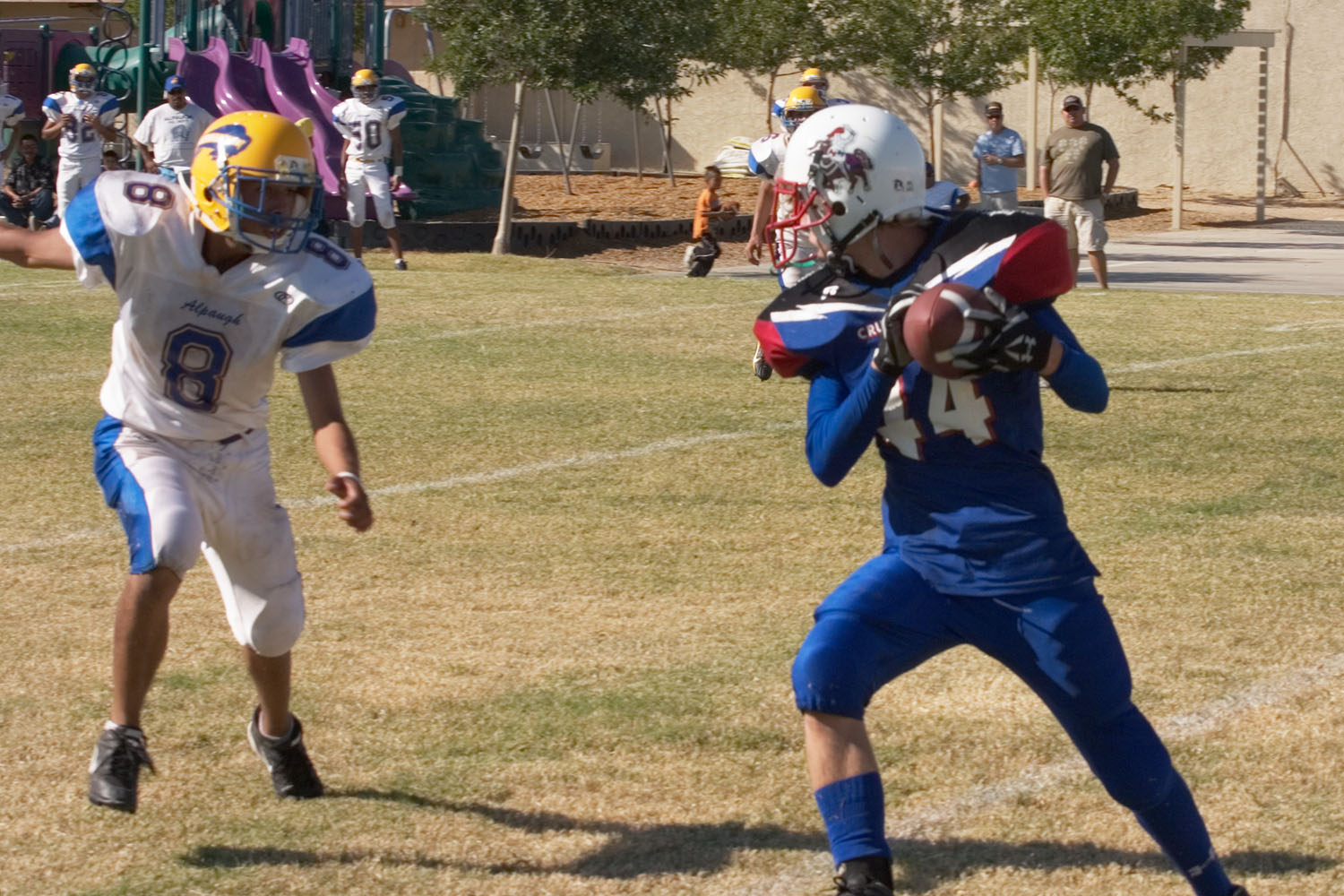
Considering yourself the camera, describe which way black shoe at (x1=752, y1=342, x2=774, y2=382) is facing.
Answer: facing the viewer

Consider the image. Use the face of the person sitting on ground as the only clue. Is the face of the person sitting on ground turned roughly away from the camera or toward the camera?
toward the camera

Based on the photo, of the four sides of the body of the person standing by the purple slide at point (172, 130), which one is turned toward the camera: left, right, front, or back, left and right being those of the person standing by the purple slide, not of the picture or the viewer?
front

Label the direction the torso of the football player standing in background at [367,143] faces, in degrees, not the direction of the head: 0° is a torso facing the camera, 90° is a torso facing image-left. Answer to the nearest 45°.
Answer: approximately 0°

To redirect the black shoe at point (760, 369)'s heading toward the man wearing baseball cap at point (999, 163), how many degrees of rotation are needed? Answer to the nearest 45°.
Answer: approximately 180°

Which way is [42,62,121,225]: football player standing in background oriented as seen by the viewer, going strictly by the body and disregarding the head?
toward the camera

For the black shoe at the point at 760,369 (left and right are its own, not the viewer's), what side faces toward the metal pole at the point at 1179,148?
back

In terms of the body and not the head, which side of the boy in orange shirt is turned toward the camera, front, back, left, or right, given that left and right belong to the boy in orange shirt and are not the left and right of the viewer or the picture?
right

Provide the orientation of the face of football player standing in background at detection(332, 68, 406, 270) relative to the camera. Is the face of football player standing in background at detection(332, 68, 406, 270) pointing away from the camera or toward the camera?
toward the camera

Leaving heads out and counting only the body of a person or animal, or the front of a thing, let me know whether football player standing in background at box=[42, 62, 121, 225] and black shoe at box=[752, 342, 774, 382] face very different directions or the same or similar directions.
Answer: same or similar directions

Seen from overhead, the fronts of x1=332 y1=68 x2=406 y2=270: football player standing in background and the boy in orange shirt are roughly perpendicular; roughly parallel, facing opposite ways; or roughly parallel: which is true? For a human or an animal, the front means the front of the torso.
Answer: roughly perpendicular

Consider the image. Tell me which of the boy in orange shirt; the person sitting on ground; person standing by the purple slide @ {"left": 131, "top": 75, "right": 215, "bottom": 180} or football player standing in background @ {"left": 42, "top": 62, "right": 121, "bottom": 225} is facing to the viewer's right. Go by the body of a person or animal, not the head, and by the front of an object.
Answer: the boy in orange shirt

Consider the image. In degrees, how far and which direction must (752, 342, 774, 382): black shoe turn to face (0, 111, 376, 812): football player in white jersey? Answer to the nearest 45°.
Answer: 0° — it already faces them
